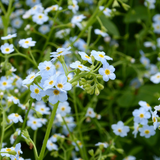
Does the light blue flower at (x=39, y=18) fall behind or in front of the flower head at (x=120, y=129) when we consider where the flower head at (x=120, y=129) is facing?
behind

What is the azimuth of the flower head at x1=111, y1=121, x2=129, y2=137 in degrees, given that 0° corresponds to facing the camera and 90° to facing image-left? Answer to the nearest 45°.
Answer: approximately 0°
